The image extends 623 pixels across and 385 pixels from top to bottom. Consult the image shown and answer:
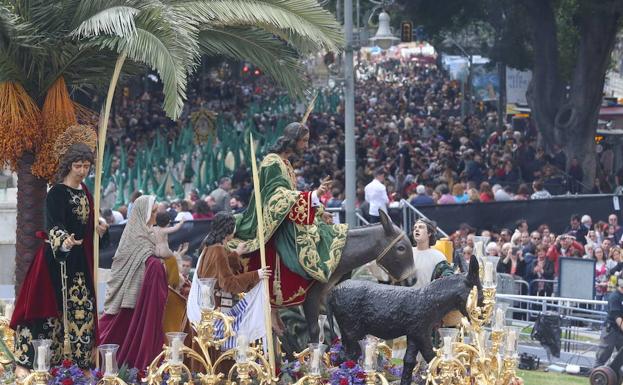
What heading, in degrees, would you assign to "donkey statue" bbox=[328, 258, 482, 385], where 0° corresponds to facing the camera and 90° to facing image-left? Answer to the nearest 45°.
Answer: approximately 270°

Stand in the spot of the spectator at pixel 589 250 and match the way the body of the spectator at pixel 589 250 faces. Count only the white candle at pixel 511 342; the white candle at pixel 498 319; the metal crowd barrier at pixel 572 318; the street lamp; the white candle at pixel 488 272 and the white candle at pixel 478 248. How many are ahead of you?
5

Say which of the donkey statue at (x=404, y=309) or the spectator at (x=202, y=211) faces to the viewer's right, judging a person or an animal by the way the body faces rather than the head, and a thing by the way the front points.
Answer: the donkey statue

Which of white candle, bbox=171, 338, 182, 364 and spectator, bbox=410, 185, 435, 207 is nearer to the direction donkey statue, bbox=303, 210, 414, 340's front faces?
the spectator

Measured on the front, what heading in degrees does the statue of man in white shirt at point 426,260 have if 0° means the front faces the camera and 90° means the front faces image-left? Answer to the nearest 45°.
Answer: approximately 45°

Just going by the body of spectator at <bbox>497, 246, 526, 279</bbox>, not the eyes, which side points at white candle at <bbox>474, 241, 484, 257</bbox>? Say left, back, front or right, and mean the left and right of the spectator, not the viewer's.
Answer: front

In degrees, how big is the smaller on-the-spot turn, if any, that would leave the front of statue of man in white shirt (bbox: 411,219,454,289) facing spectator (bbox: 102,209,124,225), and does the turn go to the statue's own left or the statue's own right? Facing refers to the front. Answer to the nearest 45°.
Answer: approximately 90° to the statue's own right

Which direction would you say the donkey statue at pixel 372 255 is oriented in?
to the viewer's right
